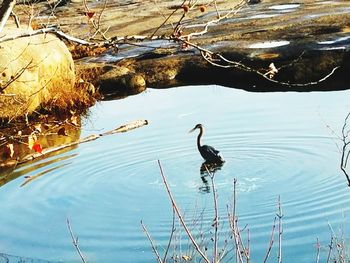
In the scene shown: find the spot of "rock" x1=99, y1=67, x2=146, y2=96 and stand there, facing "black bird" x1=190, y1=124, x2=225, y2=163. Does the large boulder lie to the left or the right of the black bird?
right

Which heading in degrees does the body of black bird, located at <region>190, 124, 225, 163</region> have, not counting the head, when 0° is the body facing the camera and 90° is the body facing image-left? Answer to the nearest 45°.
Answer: approximately 90°

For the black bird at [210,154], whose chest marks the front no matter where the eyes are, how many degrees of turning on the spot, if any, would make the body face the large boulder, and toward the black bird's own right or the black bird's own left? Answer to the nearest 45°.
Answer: approximately 45° to the black bird's own right

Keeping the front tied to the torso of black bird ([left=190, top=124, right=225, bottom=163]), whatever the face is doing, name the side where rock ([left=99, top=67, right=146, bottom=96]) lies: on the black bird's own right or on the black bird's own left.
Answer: on the black bird's own right
